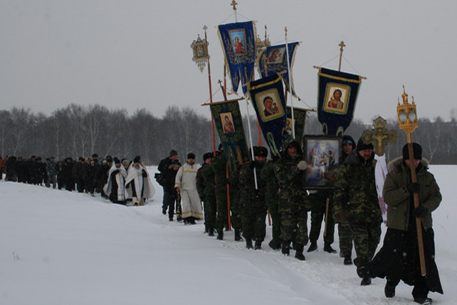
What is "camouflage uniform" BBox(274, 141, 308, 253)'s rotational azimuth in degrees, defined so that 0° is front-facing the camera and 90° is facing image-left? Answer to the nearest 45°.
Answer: approximately 315°

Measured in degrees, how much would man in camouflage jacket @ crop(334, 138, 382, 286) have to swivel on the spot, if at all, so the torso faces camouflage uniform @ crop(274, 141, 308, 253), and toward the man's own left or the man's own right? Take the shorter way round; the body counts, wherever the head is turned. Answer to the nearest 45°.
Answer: approximately 180°

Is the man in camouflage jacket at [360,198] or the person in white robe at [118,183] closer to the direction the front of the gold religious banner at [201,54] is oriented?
the man in camouflage jacket

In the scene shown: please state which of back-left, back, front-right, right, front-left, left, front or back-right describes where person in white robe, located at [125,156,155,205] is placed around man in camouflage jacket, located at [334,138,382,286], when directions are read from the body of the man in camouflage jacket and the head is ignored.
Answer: back

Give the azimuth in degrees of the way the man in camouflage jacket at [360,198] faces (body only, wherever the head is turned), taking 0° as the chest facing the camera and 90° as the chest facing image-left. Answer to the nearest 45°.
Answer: approximately 315°

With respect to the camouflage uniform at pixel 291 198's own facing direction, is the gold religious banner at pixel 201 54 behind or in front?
behind

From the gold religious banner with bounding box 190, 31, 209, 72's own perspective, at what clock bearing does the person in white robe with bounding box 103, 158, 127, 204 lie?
The person in white robe is roughly at 5 o'clock from the gold religious banner.

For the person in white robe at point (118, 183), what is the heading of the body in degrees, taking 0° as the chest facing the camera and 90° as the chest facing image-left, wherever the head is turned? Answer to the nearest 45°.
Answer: approximately 315°

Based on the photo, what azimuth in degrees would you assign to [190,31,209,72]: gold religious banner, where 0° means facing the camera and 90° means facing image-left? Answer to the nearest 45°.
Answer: approximately 0°

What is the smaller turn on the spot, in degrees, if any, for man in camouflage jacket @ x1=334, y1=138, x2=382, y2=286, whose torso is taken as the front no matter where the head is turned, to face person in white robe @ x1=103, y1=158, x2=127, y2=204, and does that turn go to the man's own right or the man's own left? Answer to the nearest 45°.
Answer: approximately 180°
